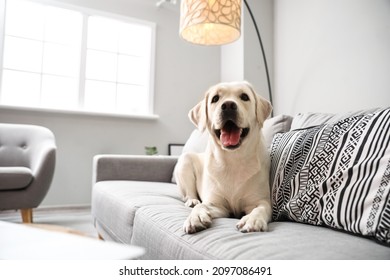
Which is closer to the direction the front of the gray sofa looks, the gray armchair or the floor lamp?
the gray armchair

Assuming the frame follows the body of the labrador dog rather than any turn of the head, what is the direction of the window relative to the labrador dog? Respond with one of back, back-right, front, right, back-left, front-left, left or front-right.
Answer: back-right

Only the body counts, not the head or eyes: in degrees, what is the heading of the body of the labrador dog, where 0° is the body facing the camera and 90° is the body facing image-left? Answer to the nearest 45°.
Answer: approximately 0°

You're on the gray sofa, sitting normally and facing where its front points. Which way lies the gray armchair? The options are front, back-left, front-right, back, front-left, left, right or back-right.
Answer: right

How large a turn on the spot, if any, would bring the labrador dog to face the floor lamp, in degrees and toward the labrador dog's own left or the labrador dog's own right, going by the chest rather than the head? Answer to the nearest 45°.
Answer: approximately 180°

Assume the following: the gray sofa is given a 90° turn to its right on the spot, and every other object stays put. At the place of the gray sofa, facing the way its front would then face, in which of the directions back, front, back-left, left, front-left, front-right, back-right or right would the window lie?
front

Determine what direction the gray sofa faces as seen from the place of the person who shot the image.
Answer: facing the viewer and to the left of the viewer

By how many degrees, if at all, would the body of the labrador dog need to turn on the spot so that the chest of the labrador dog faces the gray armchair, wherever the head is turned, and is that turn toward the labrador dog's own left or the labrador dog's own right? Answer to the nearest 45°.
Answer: approximately 135° to the labrador dog's own right
